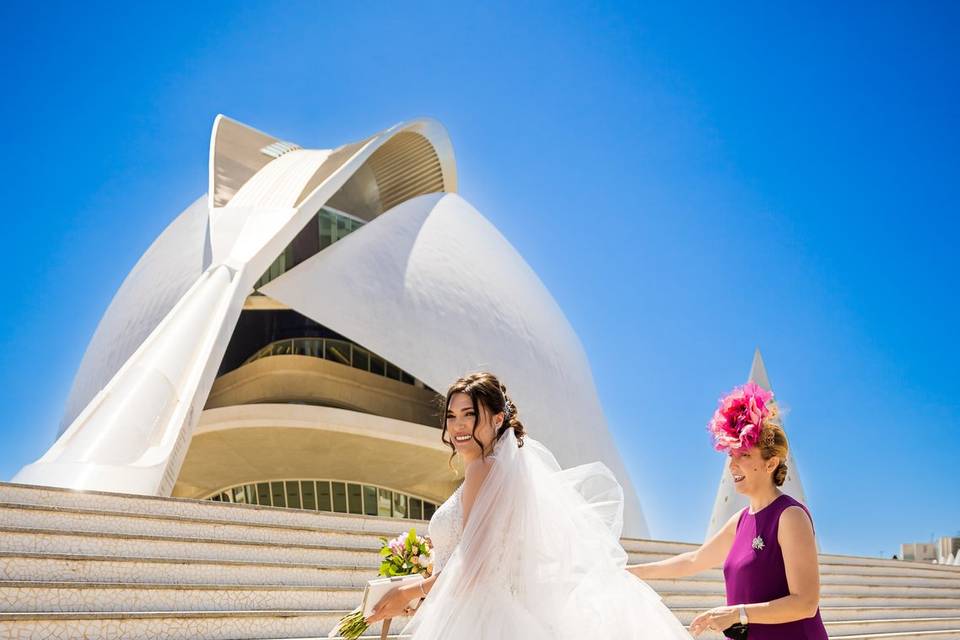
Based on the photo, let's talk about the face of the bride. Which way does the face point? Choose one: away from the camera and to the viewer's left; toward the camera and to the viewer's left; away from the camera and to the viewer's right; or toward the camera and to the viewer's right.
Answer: toward the camera and to the viewer's left

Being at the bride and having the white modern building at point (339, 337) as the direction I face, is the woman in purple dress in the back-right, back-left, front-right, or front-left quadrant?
back-right

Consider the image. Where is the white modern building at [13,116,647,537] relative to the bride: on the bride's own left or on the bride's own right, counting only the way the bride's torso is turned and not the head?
on the bride's own right

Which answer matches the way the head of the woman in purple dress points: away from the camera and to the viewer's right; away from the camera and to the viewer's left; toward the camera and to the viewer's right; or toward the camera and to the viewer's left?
toward the camera and to the viewer's left

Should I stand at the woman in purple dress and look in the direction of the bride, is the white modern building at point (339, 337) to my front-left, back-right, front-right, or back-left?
front-right

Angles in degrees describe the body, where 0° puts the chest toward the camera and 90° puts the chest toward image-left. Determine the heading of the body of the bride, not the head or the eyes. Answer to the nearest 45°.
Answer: approximately 90°

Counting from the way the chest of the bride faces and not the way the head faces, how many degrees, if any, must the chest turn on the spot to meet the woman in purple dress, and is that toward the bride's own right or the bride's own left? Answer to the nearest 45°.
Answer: approximately 180°

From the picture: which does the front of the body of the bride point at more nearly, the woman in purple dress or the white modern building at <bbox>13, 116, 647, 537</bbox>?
the white modern building
